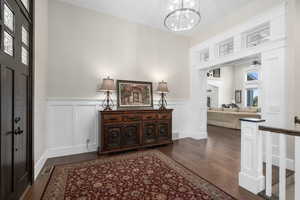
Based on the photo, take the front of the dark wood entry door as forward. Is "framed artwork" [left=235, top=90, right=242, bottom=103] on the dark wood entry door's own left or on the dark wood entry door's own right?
on the dark wood entry door's own left

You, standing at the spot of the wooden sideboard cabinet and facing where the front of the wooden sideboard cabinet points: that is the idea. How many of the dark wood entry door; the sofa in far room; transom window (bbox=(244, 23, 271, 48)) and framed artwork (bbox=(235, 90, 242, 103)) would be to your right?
1

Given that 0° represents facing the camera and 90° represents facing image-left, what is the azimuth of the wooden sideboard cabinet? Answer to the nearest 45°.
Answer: approximately 315°

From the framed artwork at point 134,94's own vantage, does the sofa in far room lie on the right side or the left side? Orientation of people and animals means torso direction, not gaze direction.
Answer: on its left

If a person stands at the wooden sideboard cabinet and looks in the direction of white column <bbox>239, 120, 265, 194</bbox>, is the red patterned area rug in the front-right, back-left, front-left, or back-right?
front-right

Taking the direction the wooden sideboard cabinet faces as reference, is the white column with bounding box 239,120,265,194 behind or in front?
in front

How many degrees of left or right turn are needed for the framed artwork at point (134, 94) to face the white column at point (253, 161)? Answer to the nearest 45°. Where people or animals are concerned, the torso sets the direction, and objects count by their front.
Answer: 0° — it already faces it

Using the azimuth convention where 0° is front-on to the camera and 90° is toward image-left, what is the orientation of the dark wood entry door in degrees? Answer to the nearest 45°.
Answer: approximately 315°

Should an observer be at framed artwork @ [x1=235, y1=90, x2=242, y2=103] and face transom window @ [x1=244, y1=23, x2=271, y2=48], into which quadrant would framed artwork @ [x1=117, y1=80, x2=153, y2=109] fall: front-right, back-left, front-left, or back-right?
front-right

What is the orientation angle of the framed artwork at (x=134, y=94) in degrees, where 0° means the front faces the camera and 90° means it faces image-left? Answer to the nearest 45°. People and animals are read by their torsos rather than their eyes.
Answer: approximately 315°

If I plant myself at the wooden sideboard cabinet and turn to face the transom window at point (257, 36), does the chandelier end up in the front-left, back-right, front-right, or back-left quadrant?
front-right

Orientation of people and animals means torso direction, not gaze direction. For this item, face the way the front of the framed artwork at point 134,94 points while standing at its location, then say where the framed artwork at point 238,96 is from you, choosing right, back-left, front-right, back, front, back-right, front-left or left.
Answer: left

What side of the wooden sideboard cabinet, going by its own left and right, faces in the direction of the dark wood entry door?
right
